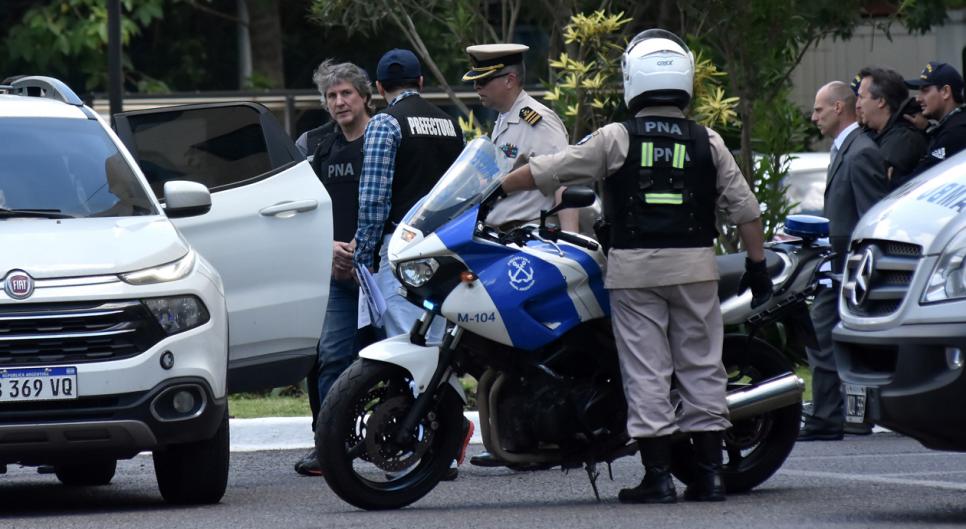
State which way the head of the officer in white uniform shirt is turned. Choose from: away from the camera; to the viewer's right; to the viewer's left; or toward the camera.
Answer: to the viewer's left

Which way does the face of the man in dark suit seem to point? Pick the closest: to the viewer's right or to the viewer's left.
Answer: to the viewer's left

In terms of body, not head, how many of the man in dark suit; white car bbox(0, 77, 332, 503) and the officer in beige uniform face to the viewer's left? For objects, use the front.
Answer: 1

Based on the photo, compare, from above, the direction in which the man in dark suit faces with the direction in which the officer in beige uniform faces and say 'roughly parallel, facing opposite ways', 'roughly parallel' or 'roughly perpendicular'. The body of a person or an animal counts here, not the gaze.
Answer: roughly perpendicular

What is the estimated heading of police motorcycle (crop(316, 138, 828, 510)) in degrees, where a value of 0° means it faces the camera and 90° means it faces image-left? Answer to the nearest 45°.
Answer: approximately 45°

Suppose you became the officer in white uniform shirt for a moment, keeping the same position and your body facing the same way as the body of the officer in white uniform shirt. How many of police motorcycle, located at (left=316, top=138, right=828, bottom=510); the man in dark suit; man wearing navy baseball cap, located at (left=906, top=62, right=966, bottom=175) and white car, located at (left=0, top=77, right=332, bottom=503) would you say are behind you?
2

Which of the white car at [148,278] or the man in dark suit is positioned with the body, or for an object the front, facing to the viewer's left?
the man in dark suit

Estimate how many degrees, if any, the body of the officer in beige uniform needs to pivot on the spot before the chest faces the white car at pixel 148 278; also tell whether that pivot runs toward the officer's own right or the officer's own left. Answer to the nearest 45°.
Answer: approximately 90° to the officer's own left

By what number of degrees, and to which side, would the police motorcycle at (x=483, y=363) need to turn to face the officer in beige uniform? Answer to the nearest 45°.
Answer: approximately 135° to its left

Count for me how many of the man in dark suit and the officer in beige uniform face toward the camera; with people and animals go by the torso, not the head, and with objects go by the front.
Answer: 0

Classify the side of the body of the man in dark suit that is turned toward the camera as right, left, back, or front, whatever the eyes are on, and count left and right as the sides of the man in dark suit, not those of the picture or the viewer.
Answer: left
